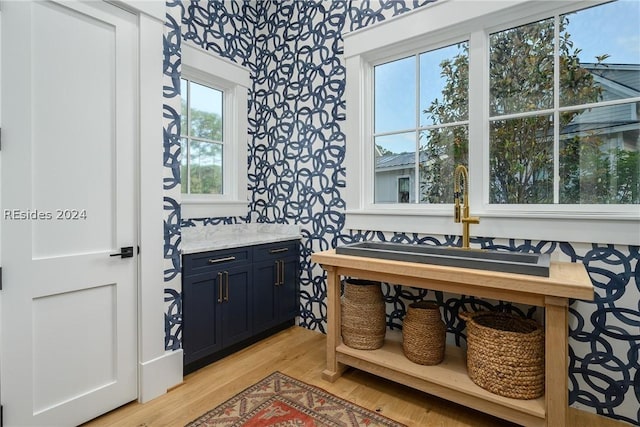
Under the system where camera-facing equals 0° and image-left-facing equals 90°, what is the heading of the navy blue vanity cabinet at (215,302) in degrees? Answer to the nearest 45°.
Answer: approximately 315°

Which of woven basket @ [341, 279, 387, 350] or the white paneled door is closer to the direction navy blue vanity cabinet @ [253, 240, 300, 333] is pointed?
the woven basket

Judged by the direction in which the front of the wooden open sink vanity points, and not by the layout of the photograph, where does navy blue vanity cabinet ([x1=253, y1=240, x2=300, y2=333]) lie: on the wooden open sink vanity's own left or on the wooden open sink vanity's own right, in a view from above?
on the wooden open sink vanity's own right

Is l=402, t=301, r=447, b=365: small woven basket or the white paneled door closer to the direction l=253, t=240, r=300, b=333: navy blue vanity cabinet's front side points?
the small woven basket

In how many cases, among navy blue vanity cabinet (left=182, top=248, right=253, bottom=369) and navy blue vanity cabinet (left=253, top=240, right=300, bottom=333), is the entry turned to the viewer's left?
0

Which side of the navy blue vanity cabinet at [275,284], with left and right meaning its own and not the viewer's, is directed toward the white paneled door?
right

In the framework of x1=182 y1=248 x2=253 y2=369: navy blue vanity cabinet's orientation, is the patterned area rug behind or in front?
in front

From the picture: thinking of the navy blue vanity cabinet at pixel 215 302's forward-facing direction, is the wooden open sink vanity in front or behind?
in front
